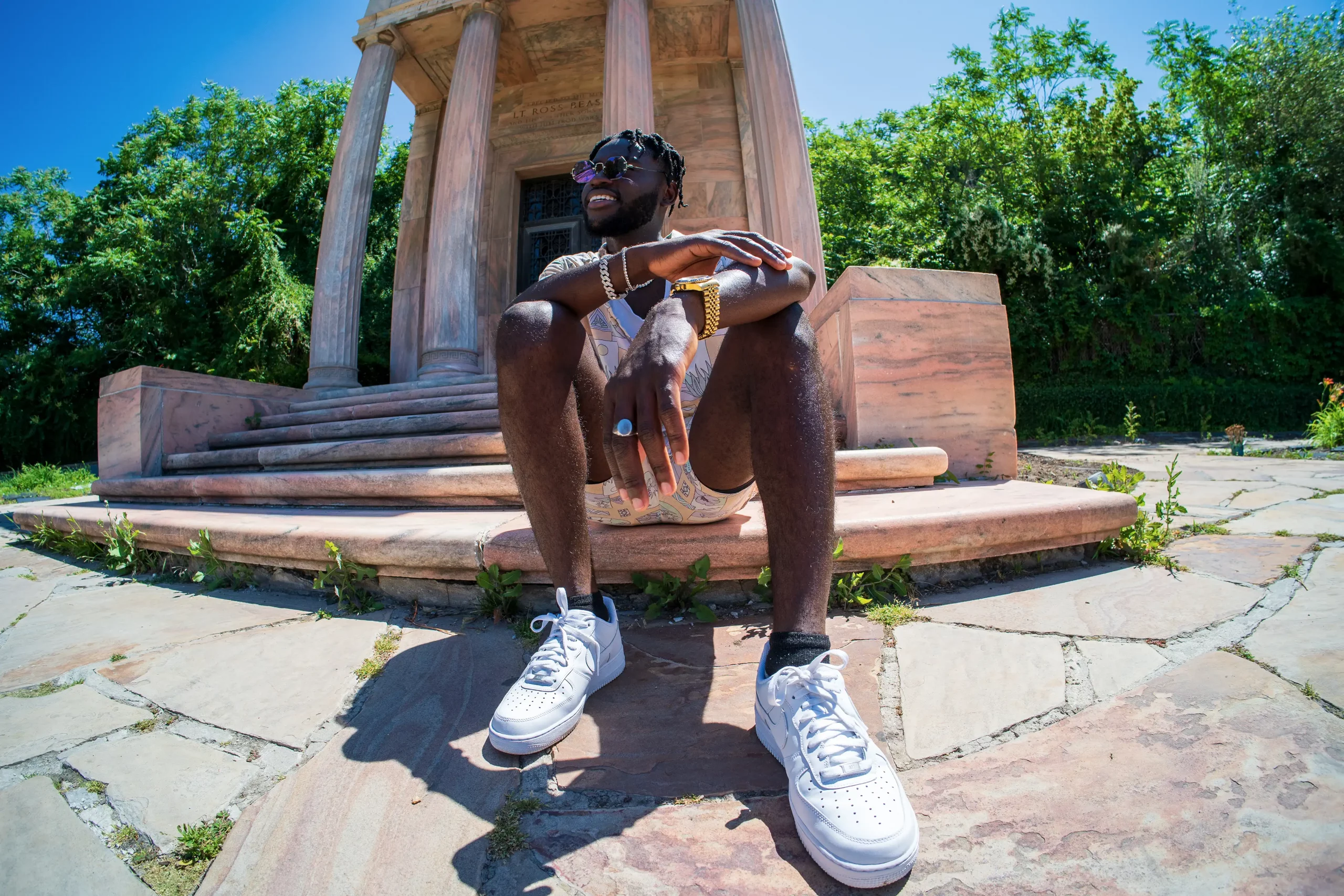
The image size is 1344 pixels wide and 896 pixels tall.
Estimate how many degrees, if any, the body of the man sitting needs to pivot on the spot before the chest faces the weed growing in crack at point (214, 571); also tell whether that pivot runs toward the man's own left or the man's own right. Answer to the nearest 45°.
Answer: approximately 135° to the man's own right

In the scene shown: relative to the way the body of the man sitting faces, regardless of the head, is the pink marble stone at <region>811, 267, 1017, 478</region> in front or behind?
behind

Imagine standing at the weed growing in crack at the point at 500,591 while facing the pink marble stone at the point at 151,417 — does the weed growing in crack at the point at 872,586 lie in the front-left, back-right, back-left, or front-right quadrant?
back-right

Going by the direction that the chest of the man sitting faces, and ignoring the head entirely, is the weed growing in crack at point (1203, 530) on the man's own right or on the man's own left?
on the man's own left

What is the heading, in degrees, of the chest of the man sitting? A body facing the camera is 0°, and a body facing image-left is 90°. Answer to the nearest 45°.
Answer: approximately 0°
